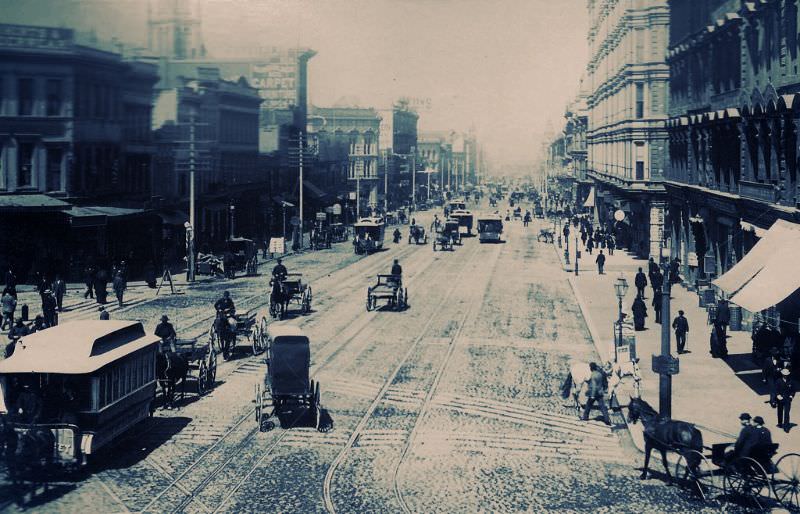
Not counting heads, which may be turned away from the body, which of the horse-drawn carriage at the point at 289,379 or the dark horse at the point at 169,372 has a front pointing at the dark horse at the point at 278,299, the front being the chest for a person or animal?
the horse-drawn carriage

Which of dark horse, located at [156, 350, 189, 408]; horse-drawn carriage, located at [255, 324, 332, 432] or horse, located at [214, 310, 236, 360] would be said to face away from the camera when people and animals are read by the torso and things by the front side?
the horse-drawn carriage

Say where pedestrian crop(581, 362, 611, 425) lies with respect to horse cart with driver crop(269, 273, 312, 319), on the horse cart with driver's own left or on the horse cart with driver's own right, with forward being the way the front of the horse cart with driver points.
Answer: on the horse cart with driver's own left

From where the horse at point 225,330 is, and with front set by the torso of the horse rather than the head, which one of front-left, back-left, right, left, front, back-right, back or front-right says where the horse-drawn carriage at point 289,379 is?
front-left

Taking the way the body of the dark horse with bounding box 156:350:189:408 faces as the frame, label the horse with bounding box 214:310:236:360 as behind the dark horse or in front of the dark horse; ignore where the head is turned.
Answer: behind

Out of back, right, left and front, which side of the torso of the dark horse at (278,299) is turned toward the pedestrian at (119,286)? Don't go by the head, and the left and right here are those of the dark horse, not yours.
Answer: right

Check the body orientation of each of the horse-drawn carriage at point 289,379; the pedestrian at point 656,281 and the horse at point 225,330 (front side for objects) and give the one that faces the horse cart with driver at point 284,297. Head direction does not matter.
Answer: the horse-drawn carriage

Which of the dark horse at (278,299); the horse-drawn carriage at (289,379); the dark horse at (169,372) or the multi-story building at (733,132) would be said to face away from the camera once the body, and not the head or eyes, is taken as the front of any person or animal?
the horse-drawn carriage
